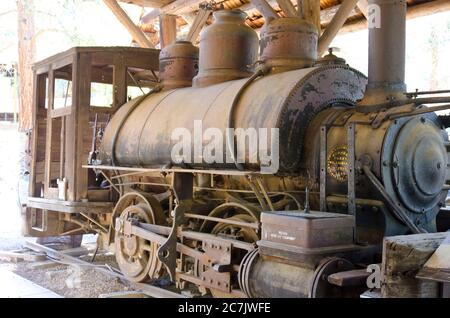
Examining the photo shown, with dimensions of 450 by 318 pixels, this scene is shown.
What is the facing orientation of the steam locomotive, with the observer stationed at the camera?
facing the viewer and to the right of the viewer

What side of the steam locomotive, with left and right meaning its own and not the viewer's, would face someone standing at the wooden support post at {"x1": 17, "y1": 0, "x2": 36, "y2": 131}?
back
